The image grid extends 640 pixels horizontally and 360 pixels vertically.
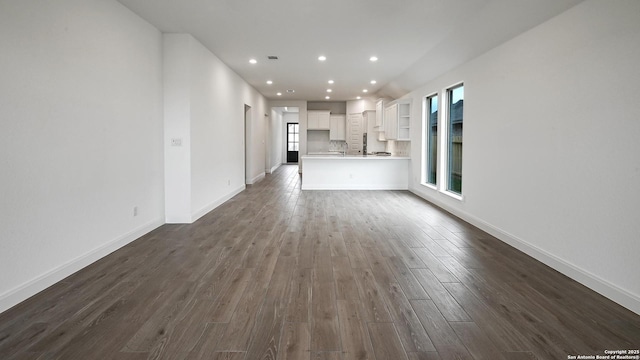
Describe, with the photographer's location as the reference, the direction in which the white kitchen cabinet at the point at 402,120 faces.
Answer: facing to the left of the viewer

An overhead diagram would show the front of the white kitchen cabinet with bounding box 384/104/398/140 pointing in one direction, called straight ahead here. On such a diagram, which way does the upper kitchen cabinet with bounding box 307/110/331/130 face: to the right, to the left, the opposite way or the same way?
to the left

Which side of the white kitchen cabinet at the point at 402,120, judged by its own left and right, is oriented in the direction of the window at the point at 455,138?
left

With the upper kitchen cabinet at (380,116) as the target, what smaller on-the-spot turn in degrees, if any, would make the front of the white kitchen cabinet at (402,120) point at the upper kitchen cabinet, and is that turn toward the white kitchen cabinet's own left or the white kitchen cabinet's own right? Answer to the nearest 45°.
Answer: approximately 90° to the white kitchen cabinet's own right

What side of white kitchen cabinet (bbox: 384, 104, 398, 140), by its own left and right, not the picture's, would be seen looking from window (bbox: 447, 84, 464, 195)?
left

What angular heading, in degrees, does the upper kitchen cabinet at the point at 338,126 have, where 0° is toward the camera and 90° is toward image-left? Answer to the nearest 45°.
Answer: approximately 0°

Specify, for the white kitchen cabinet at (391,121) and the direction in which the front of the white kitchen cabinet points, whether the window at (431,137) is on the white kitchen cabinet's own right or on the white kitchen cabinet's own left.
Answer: on the white kitchen cabinet's own left

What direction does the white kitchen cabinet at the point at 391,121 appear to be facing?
to the viewer's left

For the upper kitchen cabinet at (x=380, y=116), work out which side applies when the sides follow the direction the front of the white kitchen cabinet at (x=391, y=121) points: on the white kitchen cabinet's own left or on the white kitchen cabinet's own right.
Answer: on the white kitchen cabinet's own right

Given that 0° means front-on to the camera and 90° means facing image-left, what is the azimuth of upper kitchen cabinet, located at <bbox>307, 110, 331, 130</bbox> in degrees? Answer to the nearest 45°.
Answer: approximately 0°

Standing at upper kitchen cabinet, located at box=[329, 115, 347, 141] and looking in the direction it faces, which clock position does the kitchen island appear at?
The kitchen island is roughly at 12 o'clock from the upper kitchen cabinet.
